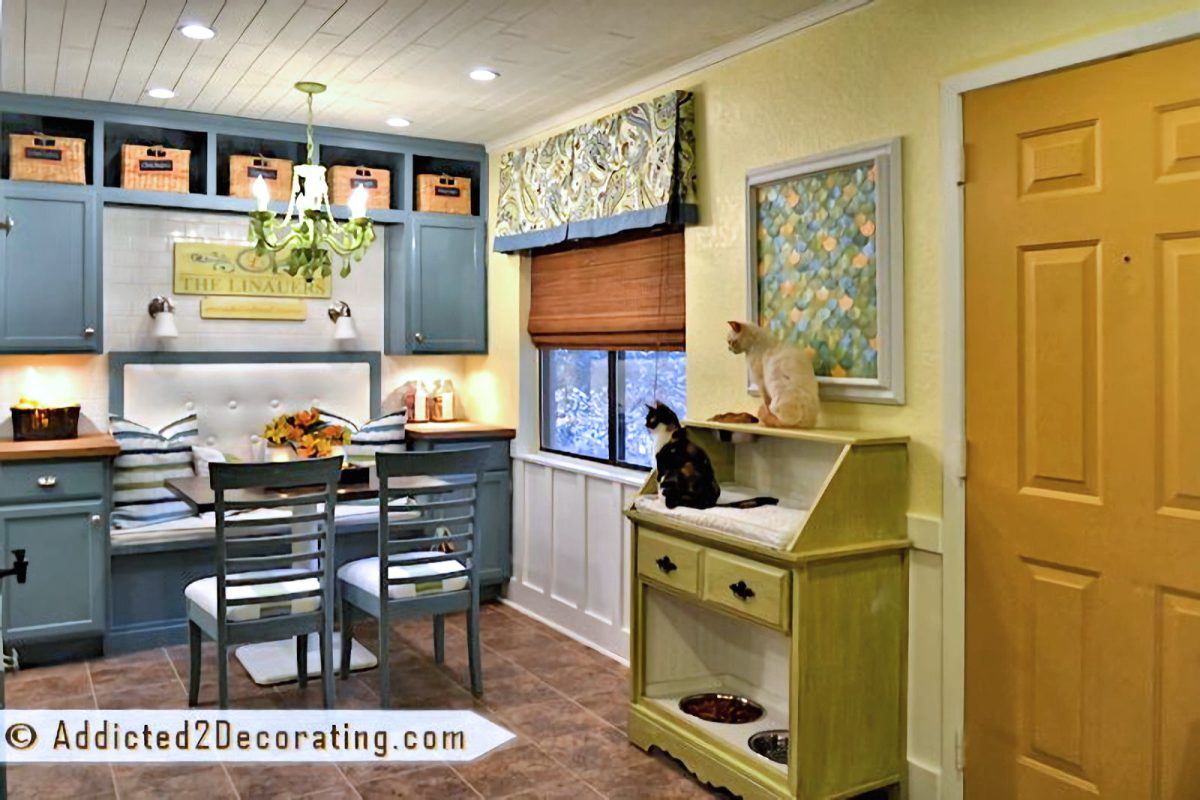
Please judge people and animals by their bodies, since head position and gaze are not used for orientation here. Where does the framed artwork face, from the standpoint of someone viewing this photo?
facing the viewer and to the left of the viewer

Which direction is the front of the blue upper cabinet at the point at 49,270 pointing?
toward the camera

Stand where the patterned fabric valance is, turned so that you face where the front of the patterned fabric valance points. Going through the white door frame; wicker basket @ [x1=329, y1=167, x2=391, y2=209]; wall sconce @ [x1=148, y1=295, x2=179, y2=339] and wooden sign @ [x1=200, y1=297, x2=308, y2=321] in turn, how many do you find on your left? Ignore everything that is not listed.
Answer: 1

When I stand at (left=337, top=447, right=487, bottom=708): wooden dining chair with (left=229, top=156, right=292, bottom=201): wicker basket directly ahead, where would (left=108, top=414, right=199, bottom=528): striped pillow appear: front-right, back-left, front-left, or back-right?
front-left

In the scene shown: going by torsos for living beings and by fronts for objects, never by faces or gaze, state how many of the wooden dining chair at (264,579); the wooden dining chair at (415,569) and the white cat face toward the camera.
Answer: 0

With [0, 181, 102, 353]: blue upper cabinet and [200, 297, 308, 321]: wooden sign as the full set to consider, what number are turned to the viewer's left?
0

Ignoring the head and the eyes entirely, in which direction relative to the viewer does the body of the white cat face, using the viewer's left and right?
facing to the left of the viewer

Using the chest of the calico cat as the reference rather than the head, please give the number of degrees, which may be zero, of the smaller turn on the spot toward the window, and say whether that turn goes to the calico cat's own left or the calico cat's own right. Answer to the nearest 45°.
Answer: approximately 90° to the calico cat's own right

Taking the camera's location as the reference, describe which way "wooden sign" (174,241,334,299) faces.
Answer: facing the viewer

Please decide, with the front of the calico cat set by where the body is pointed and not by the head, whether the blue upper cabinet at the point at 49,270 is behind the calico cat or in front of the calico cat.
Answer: in front

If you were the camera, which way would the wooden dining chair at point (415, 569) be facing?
facing away from the viewer and to the left of the viewer
